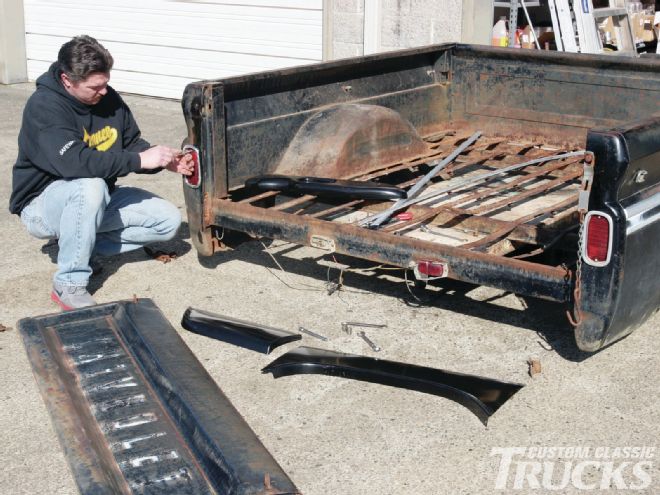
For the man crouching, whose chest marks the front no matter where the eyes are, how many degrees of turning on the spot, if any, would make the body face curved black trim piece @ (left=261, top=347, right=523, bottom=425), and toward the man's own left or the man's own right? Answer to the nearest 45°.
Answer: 0° — they already face it

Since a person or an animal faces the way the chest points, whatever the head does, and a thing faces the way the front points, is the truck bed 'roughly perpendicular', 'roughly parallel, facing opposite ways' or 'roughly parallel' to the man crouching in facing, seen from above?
roughly perpendicular

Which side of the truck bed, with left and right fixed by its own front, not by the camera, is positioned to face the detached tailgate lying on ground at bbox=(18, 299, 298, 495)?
back

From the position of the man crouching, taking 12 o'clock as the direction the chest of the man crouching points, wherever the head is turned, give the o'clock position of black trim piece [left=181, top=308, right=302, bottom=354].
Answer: The black trim piece is roughly at 12 o'clock from the man crouching.

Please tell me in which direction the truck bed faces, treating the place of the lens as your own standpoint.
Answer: facing away from the viewer and to the right of the viewer

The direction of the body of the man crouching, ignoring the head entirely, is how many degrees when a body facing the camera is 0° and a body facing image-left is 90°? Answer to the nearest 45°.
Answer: approximately 315°

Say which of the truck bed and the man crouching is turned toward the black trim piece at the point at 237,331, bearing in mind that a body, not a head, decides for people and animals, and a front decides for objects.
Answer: the man crouching

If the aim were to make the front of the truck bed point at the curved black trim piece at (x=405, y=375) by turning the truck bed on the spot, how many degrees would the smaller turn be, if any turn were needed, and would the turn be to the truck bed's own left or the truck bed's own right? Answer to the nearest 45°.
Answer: approximately 135° to the truck bed's own right

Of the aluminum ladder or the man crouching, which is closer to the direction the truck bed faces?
the aluminum ladder
